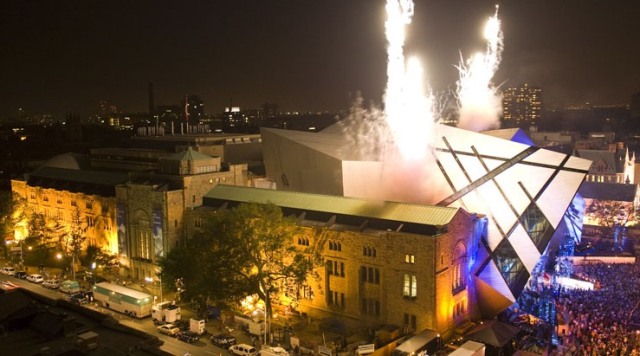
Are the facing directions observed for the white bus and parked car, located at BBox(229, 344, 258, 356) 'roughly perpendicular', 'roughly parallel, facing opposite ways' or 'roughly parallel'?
roughly parallel

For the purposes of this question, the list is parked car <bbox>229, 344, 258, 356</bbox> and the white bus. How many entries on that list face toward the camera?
0
